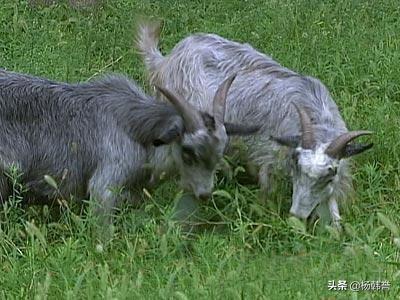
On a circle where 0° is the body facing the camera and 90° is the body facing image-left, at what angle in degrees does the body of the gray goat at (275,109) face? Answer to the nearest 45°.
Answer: approximately 315°

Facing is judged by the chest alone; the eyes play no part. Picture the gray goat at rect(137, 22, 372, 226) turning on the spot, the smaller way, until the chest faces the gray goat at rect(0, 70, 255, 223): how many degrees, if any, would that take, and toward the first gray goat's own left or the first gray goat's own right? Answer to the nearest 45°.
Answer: approximately 90° to the first gray goat's own right

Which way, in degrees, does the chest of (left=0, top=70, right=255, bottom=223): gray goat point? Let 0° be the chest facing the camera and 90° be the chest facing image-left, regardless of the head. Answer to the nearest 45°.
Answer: approximately 270°
